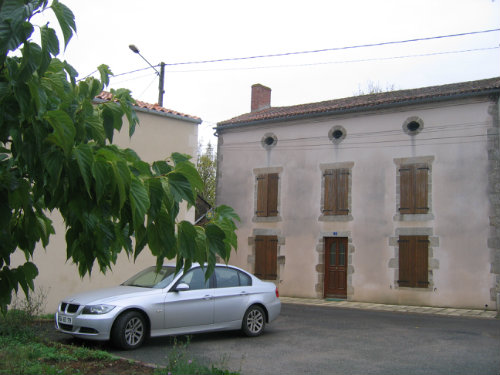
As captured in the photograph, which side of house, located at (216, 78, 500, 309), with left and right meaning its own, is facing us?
front

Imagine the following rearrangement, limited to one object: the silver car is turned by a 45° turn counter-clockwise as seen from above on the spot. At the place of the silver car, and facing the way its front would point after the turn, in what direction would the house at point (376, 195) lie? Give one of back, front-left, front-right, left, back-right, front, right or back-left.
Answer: back-left

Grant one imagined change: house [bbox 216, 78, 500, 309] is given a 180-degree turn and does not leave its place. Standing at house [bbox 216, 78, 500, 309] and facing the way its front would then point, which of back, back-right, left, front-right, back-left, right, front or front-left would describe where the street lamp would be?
left

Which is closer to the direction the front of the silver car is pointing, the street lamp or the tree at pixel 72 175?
the tree

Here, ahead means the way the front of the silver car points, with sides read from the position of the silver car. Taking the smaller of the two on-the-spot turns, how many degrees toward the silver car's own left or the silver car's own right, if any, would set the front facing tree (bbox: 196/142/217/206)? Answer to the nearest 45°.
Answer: approximately 135° to the silver car's own right

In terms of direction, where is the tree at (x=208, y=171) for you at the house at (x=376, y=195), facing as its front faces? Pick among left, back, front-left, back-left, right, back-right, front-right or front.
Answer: back-right

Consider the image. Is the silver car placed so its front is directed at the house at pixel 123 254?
no

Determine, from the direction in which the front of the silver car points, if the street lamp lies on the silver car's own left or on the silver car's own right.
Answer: on the silver car's own right
